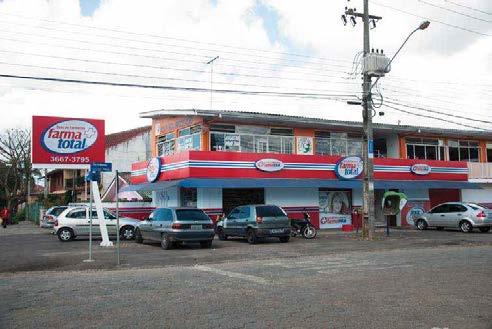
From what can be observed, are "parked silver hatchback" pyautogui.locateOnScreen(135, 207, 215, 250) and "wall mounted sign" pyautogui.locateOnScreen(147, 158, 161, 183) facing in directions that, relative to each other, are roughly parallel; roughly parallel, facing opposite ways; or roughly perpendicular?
roughly perpendicular

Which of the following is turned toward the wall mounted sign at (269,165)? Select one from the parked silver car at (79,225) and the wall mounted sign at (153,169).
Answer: the parked silver car

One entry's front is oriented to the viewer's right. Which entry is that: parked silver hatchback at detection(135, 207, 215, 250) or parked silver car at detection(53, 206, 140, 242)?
the parked silver car

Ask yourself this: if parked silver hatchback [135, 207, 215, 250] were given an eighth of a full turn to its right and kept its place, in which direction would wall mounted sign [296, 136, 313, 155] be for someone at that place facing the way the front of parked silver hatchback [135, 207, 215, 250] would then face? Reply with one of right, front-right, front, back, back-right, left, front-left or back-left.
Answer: front-right

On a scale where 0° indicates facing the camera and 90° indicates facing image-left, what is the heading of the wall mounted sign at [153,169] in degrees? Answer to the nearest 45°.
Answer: approximately 45°

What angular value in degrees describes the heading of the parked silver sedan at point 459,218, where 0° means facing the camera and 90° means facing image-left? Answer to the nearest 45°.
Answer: approximately 135°

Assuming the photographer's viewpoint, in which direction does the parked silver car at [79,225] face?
facing to the right of the viewer

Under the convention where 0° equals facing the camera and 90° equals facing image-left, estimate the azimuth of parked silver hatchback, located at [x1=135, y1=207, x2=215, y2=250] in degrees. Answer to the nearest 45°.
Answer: approximately 135°

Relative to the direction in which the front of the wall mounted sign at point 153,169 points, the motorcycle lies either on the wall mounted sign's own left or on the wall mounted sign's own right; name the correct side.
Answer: on the wall mounted sign's own left

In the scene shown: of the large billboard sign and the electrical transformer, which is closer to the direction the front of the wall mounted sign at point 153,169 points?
the large billboard sign

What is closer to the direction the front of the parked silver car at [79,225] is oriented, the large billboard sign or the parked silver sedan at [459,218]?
the parked silver sedan
